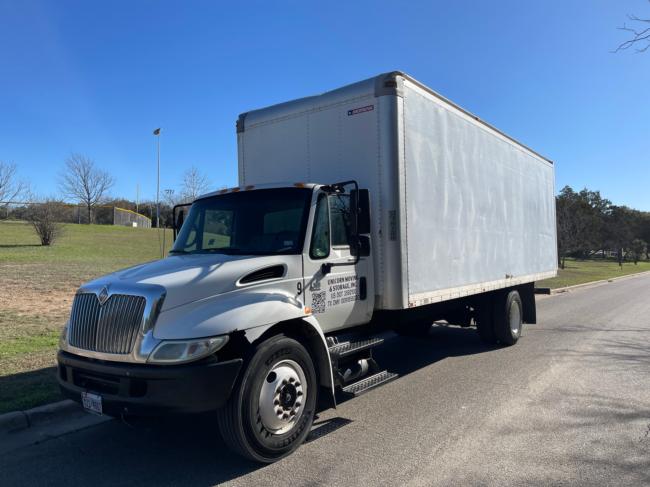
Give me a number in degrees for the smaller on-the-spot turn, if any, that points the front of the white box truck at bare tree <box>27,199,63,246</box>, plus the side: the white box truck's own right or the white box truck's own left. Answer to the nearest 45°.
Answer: approximately 90° to the white box truck's own right

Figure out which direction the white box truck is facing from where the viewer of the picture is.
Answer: facing the viewer and to the left of the viewer
